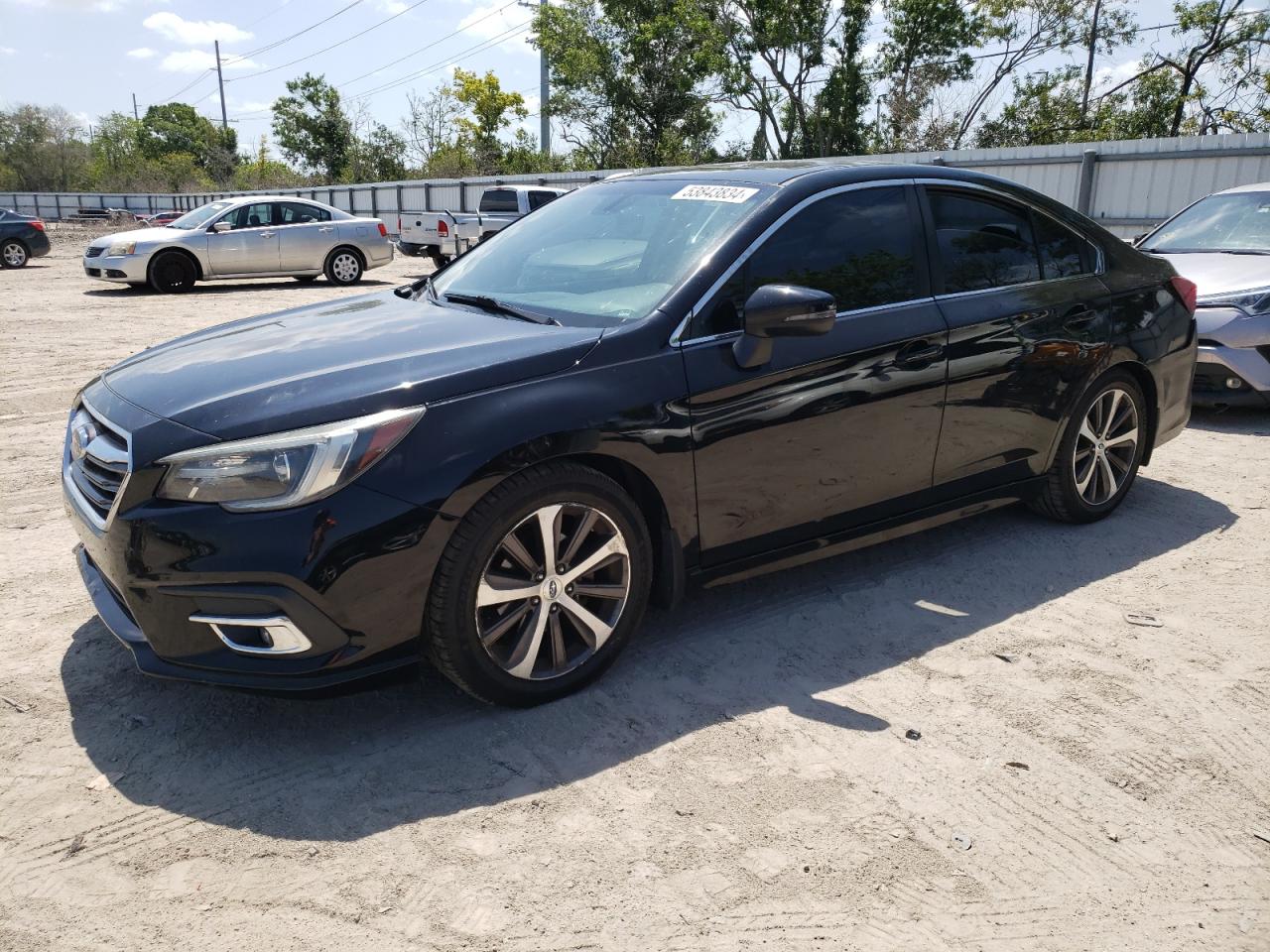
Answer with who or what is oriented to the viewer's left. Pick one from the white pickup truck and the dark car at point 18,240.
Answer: the dark car

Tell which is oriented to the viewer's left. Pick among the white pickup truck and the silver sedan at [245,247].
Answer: the silver sedan

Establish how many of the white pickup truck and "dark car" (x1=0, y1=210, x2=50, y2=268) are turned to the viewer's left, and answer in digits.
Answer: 1

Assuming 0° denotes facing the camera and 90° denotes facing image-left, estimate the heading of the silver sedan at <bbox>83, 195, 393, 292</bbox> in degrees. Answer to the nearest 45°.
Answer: approximately 90°

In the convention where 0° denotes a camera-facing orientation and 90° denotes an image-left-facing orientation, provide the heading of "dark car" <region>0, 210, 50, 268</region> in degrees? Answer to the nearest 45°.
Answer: approximately 90°

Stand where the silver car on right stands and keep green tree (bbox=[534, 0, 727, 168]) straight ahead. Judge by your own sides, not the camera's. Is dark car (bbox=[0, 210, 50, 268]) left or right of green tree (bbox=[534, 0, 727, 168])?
left

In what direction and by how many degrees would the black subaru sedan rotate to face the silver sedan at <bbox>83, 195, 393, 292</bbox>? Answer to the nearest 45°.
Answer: approximately 90° to its right

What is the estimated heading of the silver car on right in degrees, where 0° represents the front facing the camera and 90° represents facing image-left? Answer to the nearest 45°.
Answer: approximately 45°

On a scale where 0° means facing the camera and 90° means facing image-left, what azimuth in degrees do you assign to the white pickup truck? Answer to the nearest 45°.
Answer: approximately 225°

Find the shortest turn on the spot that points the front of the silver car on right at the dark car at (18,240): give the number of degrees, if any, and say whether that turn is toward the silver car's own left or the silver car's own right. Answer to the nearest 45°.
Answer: approximately 45° to the silver car's own right

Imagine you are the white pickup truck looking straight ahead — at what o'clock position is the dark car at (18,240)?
The dark car is roughly at 8 o'clock from the white pickup truck.

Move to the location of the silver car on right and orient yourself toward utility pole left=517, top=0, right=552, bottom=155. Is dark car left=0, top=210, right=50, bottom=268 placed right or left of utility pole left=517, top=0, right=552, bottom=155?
left

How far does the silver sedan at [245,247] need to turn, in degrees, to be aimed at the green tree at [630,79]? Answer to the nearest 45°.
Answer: approximately 135° to its right

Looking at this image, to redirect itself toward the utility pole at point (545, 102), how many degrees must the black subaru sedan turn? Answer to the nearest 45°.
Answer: approximately 135° to its right

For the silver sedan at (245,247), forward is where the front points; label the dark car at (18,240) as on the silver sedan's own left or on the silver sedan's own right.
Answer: on the silver sedan's own right
